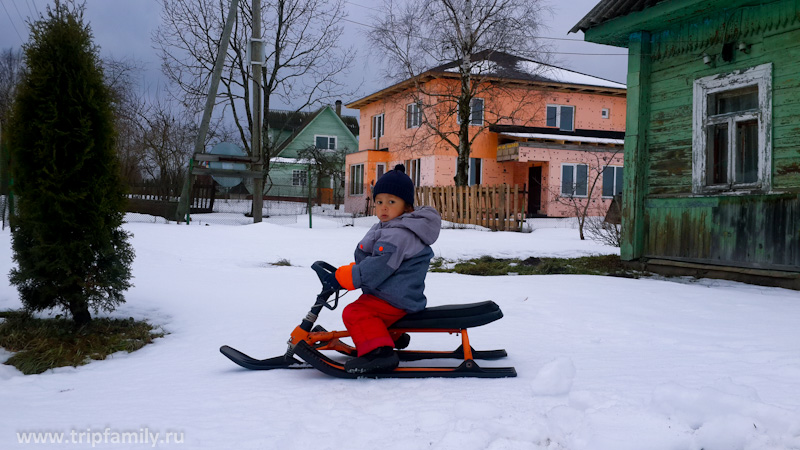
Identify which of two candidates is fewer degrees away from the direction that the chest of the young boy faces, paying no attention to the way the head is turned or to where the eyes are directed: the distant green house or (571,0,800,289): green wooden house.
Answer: the distant green house

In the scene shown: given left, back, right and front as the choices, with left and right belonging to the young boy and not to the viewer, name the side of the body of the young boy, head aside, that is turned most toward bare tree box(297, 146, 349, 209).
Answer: right

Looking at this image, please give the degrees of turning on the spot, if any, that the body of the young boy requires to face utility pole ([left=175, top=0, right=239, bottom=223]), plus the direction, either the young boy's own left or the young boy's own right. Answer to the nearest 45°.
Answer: approximately 90° to the young boy's own right

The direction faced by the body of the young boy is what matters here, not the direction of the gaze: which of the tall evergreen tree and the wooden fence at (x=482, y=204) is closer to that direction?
the tall evergreen tree

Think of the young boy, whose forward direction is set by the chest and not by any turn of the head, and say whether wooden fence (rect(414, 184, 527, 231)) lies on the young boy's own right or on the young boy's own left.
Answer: on the young boy's own right

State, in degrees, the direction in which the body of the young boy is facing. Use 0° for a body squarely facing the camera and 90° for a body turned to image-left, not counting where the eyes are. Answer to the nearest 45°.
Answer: approximately 90°

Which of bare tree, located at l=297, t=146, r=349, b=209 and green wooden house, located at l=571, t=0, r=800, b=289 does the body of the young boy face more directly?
the bare tree
